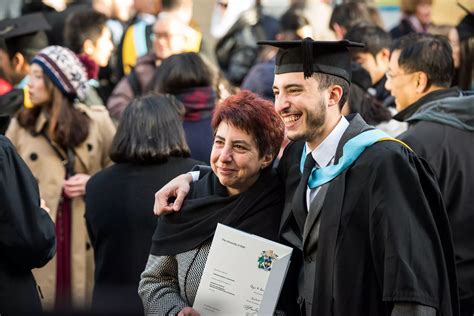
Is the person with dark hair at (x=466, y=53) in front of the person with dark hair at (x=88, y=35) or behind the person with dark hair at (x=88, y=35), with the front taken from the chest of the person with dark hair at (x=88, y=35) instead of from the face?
in front

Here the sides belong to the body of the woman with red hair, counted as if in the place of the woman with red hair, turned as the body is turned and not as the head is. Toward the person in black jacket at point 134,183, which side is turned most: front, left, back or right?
right

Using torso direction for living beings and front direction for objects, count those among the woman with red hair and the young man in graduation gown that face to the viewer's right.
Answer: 0

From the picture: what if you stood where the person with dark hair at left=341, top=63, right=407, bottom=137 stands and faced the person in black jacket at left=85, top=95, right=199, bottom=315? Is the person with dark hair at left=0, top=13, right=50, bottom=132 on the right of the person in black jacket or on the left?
right

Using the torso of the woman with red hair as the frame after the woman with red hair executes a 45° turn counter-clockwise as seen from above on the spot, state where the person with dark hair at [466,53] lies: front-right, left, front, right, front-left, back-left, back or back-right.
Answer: back-left

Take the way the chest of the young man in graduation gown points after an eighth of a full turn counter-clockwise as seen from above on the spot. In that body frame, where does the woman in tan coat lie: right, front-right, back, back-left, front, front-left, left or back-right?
back-right

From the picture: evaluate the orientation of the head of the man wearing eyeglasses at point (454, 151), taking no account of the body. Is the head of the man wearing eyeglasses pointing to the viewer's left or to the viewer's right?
to the viewer's left

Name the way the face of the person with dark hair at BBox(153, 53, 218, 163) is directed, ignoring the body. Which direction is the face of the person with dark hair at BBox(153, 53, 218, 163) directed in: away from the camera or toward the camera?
away from the camera
